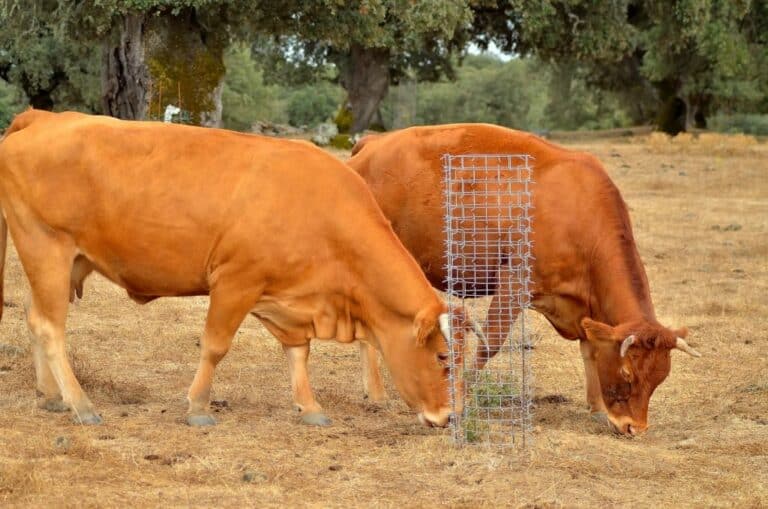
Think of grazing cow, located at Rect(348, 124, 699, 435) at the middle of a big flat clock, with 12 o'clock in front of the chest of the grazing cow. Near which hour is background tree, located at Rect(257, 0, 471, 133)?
The background tree is roughly at 7 o'clock from the grazing cow.

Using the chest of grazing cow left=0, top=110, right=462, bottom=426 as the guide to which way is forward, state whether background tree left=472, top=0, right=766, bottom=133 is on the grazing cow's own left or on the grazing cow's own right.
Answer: on the grazing cow's own left

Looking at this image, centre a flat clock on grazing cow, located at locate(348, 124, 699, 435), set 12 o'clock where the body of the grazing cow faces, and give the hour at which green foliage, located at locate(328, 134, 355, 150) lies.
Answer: The green foliage is roughly at 7 o'clock from the grazing cow.

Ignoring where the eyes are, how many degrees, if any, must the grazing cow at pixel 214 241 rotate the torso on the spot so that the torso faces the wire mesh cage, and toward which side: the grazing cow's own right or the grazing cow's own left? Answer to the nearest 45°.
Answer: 0° — it already faces it

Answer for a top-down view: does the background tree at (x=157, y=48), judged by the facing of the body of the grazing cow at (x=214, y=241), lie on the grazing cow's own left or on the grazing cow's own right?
on the grazing cow's own left

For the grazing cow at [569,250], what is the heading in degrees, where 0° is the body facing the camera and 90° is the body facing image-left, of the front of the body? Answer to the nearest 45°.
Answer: approximately 315°

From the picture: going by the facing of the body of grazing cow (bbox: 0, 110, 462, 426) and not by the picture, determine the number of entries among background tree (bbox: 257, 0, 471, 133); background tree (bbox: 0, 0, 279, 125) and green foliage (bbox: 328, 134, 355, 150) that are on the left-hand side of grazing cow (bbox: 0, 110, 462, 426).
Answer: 3

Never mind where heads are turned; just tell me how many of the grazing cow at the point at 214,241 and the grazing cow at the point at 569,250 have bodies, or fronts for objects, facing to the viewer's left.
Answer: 0

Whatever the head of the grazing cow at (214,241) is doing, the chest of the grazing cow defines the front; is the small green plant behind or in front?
in front

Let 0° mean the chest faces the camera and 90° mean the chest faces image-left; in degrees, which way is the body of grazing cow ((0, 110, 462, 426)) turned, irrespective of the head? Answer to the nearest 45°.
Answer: approximately 270°

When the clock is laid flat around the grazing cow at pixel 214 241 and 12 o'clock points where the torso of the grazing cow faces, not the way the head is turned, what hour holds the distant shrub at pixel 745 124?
The distant shrub is roughly at 10 o'clock from the grazing cow.

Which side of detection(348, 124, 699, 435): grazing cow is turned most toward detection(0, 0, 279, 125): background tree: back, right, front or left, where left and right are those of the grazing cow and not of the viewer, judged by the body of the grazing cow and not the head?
back
